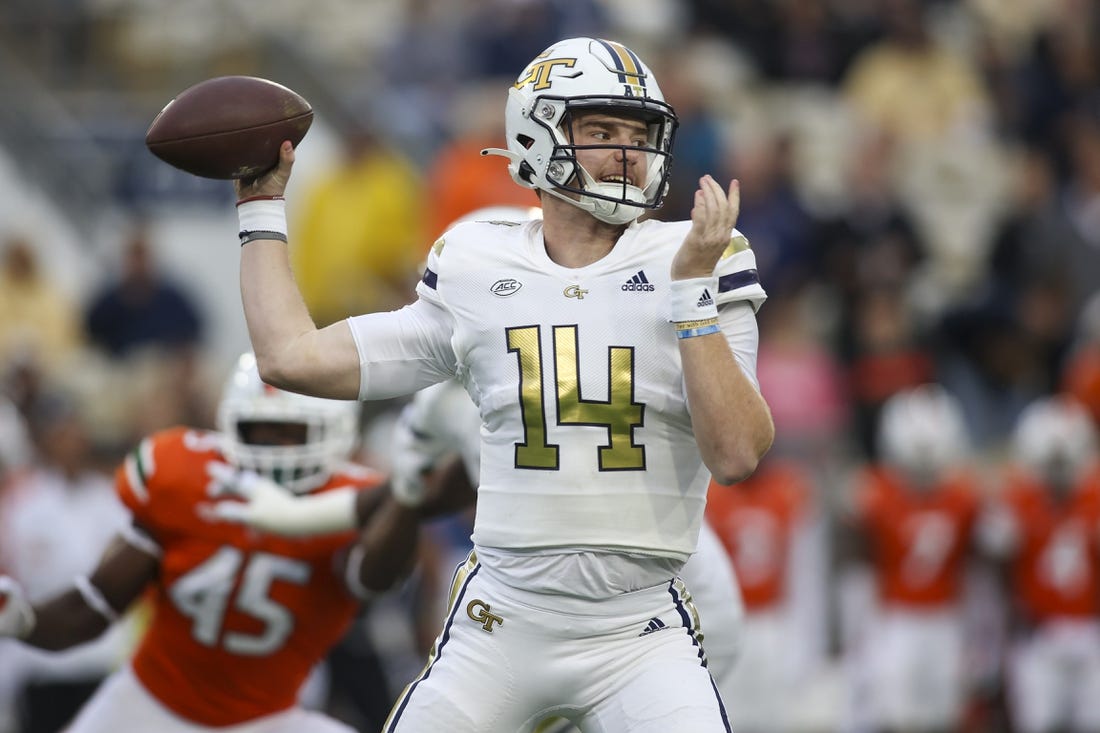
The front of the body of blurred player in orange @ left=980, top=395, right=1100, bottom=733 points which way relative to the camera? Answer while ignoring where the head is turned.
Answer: toward the camera

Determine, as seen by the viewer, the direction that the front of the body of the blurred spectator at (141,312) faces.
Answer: toward the camera

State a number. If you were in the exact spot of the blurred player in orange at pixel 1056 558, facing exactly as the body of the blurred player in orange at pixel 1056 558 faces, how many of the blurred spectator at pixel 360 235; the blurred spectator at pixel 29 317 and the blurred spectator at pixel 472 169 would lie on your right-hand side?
3

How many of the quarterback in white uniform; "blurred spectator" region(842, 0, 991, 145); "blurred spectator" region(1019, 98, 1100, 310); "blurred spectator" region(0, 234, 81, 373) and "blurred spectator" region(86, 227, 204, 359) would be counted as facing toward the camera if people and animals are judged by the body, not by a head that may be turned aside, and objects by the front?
5

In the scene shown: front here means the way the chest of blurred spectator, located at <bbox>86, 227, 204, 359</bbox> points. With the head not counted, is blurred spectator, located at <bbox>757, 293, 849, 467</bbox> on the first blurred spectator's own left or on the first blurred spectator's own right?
on the first blurred spectator's own left

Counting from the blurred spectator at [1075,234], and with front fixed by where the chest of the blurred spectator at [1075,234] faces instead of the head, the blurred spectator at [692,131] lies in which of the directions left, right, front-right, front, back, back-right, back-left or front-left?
right

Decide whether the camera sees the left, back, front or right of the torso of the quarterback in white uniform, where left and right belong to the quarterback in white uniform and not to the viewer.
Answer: front

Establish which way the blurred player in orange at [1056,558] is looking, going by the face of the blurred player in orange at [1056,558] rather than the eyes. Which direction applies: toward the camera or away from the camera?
toward the camera

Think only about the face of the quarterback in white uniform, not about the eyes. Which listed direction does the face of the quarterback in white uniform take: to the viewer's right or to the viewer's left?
to the viewer's right

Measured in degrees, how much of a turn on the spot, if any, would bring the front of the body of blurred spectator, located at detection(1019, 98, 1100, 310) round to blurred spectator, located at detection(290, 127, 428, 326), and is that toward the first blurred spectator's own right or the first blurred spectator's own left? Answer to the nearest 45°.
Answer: approximately 90° to the first blurred spectator's own right

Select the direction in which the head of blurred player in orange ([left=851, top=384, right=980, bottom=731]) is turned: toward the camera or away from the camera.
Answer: toward the camera

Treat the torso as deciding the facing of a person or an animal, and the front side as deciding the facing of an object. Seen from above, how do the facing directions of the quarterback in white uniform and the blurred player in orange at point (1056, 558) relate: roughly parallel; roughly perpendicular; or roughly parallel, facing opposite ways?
roughly parallel

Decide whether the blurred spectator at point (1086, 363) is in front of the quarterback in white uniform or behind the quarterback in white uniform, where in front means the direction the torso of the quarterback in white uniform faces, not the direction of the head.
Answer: behind
